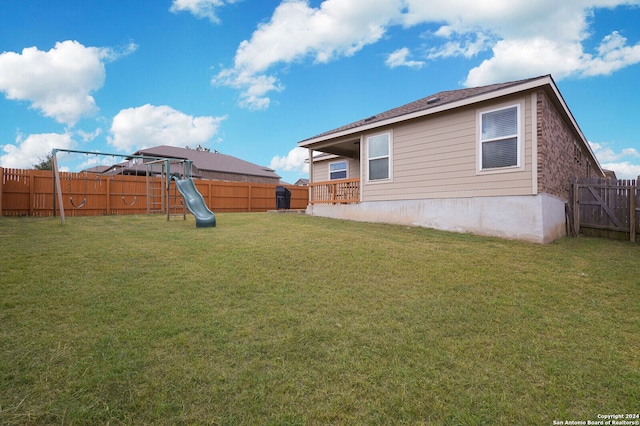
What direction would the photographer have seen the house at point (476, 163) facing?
facing away from the viewer and to the right of the viewer

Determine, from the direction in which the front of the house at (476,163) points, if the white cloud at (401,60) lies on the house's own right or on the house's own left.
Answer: on the house's own left

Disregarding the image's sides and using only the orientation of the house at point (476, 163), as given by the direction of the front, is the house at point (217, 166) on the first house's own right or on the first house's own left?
on the first house's own left
